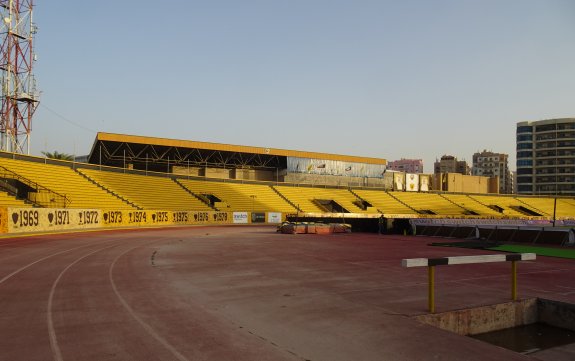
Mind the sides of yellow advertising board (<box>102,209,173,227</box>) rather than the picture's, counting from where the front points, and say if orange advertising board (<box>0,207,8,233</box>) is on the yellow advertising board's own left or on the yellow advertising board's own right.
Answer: on the yellow advertising board's own right

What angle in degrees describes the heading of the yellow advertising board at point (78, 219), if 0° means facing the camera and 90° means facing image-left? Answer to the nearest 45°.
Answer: approximately 315°

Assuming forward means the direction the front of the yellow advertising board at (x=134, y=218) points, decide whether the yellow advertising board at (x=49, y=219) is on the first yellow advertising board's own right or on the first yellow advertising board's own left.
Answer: on the first yellow advertising board's own right

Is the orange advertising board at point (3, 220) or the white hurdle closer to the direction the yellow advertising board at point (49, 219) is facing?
the white hurdle

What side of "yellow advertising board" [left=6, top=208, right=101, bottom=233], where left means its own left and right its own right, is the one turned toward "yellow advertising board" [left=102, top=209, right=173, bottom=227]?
left

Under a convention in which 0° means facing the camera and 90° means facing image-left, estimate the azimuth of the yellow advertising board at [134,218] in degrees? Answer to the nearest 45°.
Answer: approximately 315°

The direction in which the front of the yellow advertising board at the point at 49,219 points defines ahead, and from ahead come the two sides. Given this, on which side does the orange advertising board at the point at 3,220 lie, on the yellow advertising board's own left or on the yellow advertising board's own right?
on the yellow advertising board's own right

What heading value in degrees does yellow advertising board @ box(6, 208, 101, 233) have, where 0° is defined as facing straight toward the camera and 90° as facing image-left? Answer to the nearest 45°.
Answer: approximately 315°

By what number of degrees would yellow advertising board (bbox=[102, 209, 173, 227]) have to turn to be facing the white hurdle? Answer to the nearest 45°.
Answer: approximately 45° to its right
